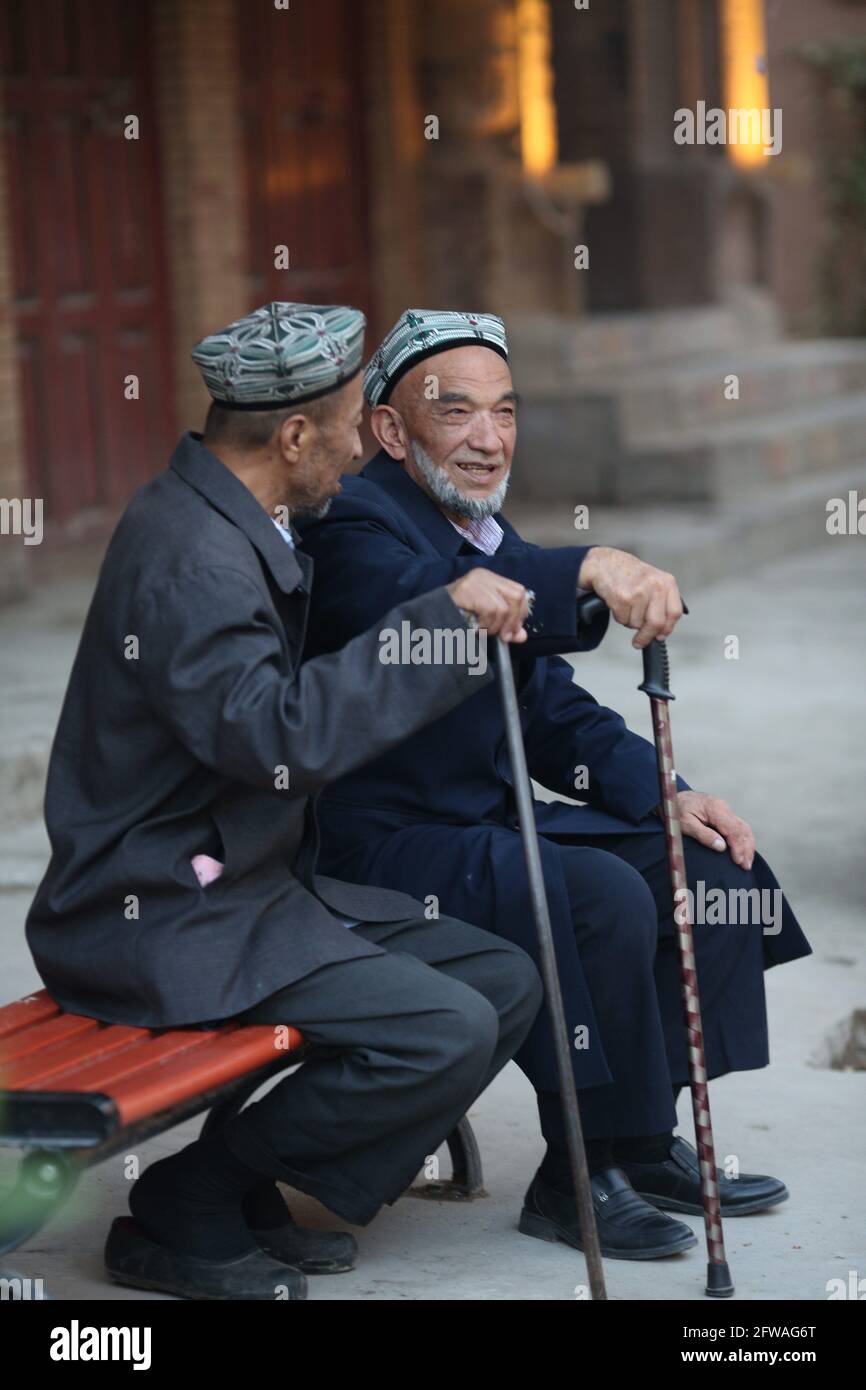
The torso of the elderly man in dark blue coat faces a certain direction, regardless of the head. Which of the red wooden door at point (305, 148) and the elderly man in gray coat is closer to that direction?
the elderly man in gray coat

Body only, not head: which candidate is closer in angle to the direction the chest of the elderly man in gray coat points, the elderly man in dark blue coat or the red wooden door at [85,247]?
the elderly man in dark blue coat

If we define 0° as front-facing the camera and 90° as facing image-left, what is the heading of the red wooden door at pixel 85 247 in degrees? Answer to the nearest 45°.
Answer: approximately 315°

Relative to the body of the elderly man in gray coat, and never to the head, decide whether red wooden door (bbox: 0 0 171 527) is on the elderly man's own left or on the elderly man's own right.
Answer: on the elderly man's own left

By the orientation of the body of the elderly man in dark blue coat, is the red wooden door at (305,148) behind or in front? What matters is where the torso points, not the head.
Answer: behind

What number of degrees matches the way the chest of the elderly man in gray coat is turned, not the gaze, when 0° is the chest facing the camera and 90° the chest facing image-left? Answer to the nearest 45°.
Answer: approximately 270°

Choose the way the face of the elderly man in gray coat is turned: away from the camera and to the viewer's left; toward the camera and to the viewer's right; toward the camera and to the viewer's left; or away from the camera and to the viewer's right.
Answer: away from the camera and to the viewer's right

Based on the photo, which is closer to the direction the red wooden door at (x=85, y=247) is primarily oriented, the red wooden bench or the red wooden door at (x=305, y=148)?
the red wooden bench
